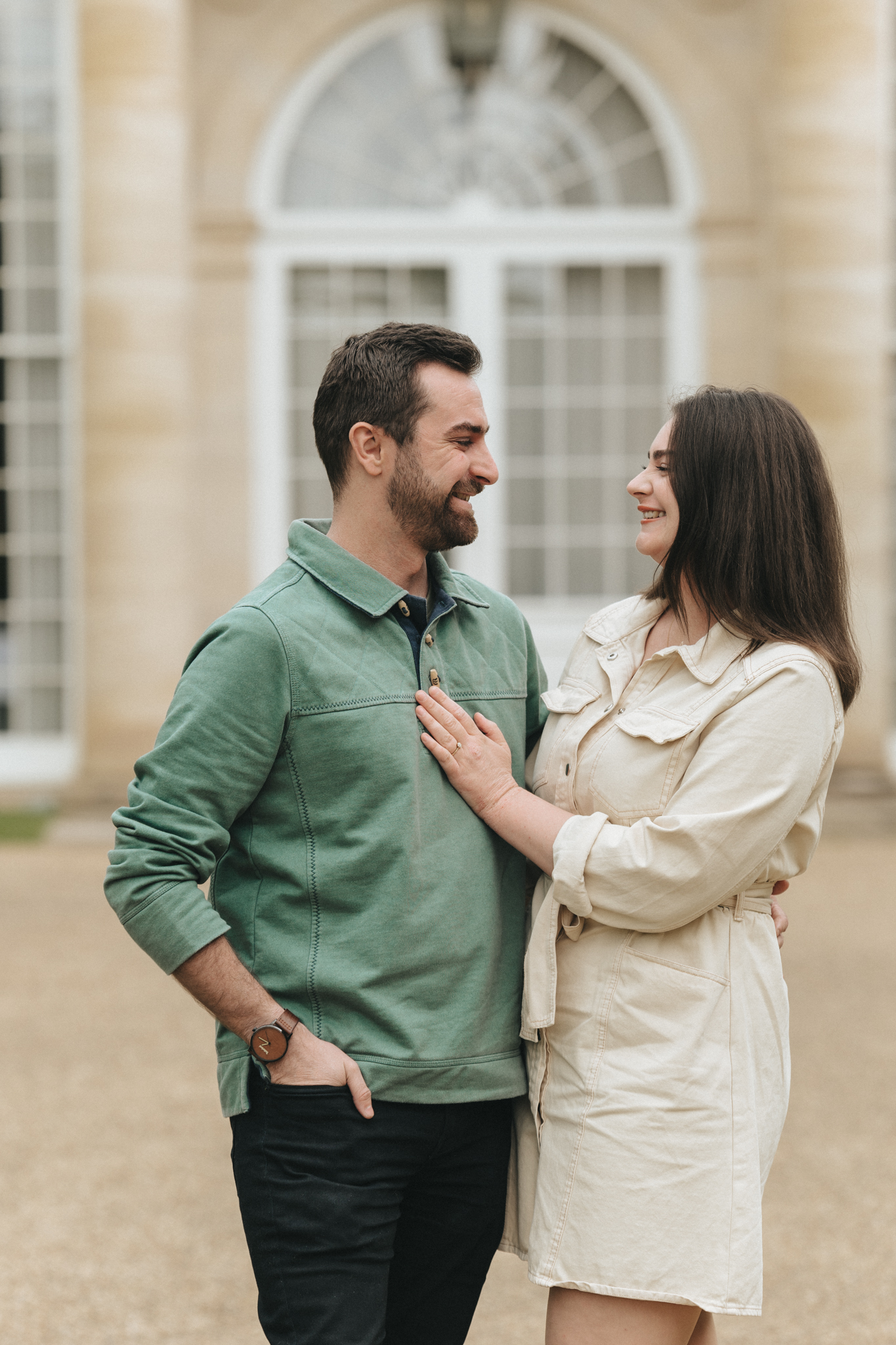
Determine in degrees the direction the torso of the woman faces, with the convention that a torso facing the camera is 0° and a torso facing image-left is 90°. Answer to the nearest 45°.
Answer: approximately 45°

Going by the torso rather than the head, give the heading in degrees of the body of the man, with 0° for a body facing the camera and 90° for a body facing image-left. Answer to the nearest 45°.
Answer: approximately 315°

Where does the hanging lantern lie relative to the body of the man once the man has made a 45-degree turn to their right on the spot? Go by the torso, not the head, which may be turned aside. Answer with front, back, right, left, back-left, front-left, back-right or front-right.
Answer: back

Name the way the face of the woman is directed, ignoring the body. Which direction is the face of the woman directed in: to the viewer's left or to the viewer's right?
to the viewer's left

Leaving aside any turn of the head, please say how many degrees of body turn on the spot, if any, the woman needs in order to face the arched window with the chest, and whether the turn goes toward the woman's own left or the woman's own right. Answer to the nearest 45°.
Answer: approximately 135° to the woman's own right

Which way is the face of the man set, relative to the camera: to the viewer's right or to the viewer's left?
to the viewer's right

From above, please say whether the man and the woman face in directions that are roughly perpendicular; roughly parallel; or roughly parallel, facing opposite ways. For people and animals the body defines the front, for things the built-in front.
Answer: roughly perpendicular

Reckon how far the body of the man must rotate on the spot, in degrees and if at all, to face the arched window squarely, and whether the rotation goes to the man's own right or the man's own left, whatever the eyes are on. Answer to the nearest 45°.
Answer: approximately 135° to the man's own left

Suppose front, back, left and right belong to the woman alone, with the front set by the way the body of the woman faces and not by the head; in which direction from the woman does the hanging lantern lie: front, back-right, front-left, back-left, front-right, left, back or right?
back-right

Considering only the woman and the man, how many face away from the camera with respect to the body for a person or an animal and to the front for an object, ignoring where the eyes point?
0
